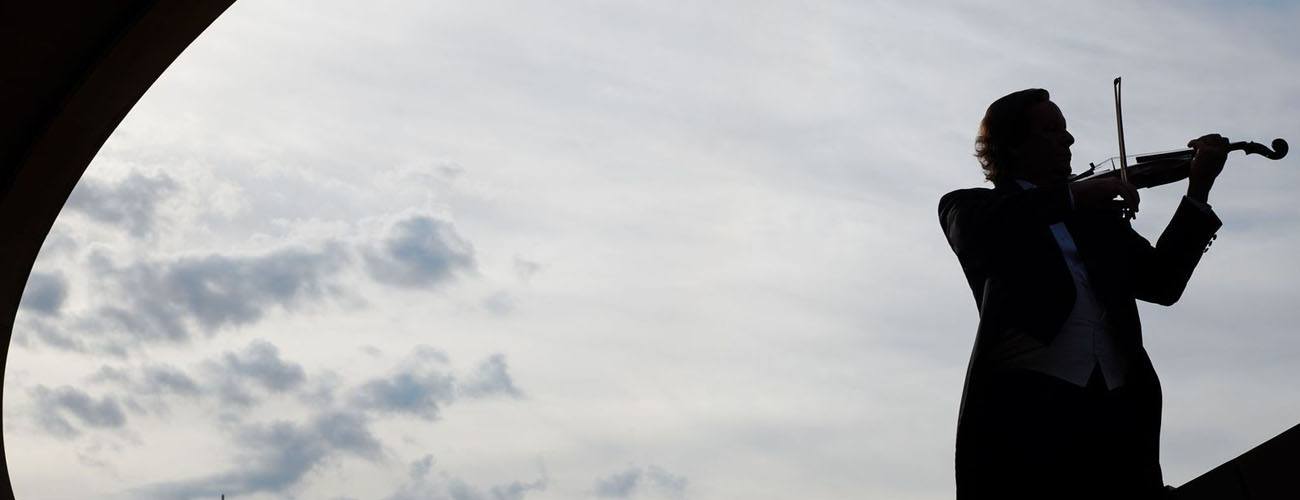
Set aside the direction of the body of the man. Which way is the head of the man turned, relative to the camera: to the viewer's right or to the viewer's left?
to the viewer's right

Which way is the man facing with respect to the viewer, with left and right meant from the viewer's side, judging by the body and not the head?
facing the viewer and to the right of the viewer

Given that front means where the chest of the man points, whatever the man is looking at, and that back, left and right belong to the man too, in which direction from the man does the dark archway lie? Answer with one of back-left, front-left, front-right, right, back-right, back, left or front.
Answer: back-right
